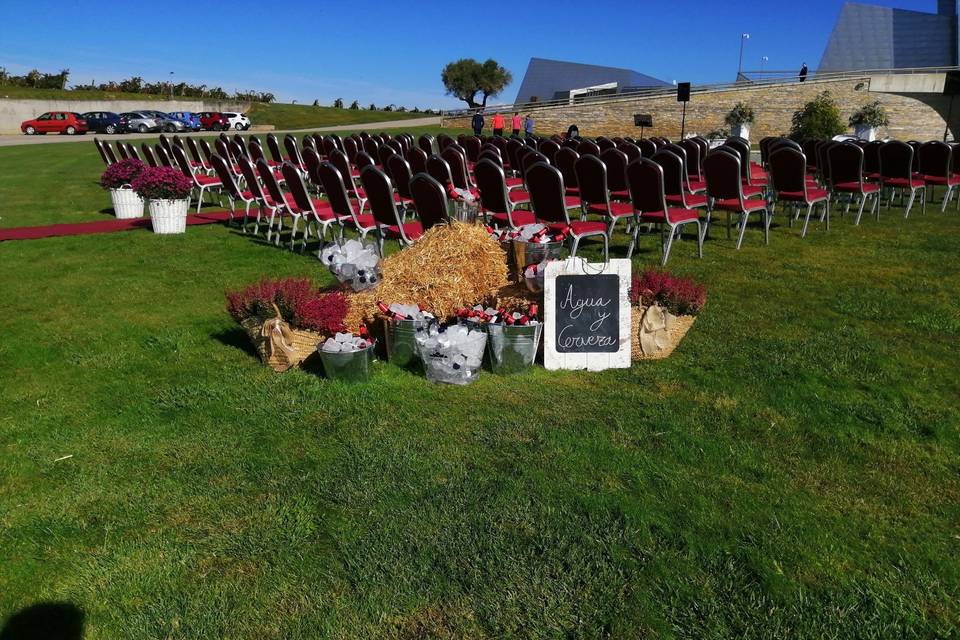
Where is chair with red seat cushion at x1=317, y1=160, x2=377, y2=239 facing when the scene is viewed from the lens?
facing away from the viewer and to the right of the viewer

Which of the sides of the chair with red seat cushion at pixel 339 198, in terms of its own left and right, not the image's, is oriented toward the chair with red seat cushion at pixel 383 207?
right

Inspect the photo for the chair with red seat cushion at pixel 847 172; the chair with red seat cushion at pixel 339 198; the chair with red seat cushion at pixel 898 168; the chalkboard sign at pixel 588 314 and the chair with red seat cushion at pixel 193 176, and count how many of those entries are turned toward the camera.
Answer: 1

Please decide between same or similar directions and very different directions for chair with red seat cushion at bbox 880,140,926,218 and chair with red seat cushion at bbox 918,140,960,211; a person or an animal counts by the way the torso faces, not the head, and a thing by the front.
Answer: same or similar directions

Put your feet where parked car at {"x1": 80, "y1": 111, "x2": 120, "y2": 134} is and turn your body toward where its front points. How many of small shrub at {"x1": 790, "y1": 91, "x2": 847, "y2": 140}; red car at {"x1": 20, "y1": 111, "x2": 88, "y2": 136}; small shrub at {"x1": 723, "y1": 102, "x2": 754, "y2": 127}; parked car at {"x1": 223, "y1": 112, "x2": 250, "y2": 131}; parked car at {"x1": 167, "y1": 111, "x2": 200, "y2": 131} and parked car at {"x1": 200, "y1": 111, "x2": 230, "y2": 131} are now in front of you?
1

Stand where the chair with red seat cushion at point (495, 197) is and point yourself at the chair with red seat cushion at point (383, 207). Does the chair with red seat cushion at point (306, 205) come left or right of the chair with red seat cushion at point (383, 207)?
right

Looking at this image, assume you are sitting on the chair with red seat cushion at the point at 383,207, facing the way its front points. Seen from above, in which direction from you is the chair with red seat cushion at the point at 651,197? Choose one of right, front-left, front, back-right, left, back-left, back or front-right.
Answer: front-right

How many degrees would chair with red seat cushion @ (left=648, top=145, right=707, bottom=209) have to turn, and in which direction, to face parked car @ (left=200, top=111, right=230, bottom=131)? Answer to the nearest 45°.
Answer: approximately 90° to its left

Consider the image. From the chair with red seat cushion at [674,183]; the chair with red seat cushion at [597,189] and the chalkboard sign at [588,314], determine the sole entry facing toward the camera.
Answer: the chalkboard sign

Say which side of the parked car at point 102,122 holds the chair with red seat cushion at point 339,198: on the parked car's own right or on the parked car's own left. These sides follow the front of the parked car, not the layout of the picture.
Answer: on the parked car's own left

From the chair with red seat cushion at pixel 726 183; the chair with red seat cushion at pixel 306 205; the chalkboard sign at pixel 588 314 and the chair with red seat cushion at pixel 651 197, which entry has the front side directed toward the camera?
the chalkboard sign

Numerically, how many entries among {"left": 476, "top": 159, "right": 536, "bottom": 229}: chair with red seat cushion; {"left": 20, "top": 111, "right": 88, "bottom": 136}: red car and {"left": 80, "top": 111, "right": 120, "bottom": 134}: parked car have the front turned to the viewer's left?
2

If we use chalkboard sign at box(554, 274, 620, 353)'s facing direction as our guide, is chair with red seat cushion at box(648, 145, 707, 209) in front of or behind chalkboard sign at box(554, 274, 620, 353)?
behind

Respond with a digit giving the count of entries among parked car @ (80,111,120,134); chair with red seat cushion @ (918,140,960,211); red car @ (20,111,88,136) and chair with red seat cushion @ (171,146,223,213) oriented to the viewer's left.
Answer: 2

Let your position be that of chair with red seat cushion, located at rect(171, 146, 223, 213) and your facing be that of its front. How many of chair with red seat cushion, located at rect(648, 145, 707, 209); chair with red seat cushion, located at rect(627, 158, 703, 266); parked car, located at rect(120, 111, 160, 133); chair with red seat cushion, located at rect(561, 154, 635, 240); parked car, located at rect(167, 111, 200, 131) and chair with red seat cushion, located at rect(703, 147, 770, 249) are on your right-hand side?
4

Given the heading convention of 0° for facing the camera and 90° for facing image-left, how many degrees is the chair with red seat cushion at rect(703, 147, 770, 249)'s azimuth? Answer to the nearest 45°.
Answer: approximately 225°

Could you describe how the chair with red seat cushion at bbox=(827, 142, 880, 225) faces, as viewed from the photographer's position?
facing away from the viewer and to the right of the viewer

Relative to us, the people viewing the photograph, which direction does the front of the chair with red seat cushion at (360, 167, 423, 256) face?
facing away from the viewer and to the right of the viewer

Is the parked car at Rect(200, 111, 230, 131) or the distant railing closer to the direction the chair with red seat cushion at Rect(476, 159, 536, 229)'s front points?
the distant railing

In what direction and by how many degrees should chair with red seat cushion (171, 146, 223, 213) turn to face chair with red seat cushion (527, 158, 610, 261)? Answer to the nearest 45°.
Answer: approximately 90° to its right
